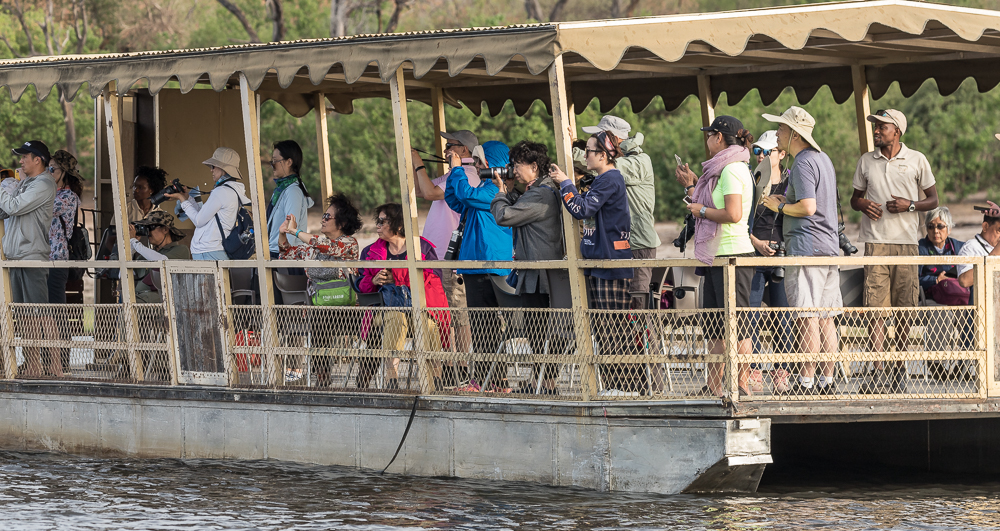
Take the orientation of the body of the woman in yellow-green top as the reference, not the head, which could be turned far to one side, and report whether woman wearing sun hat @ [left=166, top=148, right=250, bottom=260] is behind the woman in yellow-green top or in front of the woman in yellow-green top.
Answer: in front

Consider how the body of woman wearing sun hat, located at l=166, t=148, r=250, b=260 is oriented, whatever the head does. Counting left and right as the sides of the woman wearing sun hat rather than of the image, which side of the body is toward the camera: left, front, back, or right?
left

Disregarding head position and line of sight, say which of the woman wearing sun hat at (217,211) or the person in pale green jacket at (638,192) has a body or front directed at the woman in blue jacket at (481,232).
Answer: the person in pale green jacket

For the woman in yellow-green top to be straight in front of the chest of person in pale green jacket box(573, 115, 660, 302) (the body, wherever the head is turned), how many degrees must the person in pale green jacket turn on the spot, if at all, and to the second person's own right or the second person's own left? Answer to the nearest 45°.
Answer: approximately 135° to the second person's own left

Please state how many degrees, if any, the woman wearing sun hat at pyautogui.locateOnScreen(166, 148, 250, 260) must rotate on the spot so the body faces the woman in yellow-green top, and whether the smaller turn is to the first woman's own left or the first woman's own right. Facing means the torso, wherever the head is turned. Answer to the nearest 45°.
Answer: approximately 135° to the first woman's own left

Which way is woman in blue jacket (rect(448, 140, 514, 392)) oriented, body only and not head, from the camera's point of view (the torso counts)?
to the viewer's left

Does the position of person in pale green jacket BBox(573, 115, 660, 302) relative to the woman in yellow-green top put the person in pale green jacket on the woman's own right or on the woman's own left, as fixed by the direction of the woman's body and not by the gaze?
on the woman's own right

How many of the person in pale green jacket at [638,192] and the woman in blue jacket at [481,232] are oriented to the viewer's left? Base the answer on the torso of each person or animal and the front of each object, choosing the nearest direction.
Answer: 2

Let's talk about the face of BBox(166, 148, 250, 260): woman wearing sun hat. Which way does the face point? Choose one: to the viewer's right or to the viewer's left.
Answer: to the viewer's left

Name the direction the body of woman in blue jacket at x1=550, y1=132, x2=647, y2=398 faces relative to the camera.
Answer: to the viewer's left
